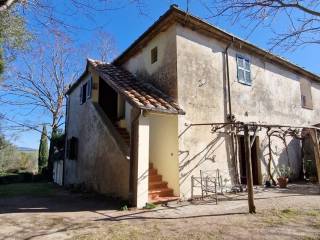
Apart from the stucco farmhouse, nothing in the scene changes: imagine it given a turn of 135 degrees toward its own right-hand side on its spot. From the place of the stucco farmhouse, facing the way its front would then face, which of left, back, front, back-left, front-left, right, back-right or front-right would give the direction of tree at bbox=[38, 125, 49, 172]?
front-right

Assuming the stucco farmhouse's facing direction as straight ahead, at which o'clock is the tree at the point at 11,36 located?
The tree is roughly at 4 o'clock from the stucco farmhouse.

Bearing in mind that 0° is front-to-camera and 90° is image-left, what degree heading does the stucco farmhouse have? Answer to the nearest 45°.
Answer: approximately 315°
